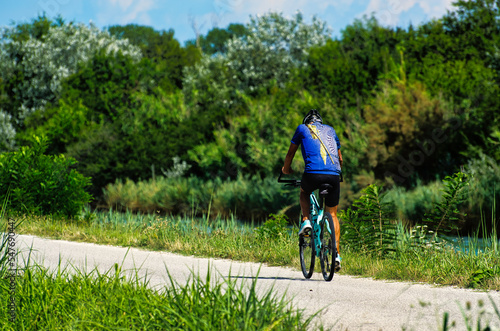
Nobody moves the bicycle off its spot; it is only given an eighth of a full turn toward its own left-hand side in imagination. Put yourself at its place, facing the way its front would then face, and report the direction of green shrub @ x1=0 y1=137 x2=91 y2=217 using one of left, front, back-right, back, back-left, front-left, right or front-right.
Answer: front

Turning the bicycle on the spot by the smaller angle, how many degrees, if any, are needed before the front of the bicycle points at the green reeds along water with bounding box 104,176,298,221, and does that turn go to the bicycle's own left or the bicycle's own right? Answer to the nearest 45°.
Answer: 0° — it already faces it

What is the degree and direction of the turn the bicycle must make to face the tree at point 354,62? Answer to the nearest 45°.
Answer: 0° — it already faces it

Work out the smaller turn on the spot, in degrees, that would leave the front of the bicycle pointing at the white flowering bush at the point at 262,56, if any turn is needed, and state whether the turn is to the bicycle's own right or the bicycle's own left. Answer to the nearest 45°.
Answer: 0° — it already faces it

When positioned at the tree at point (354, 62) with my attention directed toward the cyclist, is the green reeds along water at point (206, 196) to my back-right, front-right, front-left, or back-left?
front-right

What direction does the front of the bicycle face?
away from the camera

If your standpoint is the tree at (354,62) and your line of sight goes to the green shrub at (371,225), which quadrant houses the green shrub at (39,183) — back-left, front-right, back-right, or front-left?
front-right

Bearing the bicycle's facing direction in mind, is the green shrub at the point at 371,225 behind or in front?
in front

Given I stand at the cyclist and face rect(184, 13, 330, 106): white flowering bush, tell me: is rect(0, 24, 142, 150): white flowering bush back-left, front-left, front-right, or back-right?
front-left
